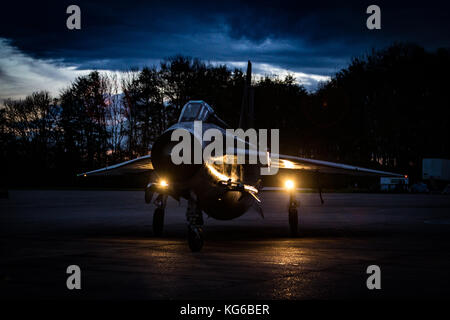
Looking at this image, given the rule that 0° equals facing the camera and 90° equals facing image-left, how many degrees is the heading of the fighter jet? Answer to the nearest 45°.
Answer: approximately 0°
